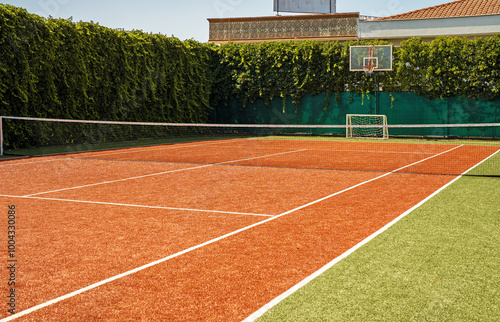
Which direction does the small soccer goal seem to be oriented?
toward the camera

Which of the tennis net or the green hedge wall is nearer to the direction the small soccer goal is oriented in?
the tennis net

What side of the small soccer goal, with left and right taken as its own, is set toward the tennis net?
front
